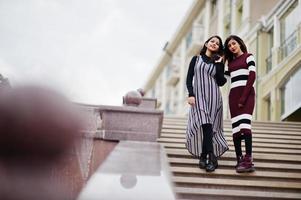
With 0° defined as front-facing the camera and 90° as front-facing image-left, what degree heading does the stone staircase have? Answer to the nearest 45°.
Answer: approximately 0°

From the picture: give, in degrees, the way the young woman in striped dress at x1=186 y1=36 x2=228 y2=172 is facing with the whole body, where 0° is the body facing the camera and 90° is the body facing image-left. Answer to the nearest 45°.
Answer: approximately 0°
